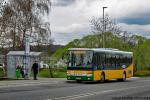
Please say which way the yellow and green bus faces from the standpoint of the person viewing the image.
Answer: facing the viewer and to the left of the viewer

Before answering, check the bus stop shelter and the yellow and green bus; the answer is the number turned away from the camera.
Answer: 0

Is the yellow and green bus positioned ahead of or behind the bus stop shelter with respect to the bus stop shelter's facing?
ahead

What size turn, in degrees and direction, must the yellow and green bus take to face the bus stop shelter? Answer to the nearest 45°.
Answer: approximately 45° to its right
